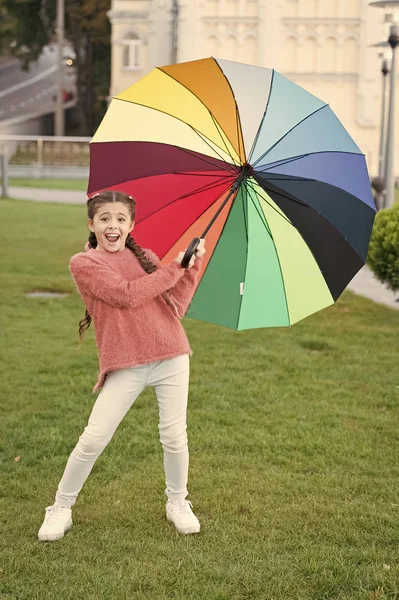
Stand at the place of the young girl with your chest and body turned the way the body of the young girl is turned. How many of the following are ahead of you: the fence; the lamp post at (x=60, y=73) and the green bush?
0

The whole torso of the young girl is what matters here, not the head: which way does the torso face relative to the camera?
toward the camera

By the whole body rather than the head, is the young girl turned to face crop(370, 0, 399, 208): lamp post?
no

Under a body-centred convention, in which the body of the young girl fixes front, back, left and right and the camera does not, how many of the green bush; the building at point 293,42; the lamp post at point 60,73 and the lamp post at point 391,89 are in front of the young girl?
0

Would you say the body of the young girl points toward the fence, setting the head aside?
no

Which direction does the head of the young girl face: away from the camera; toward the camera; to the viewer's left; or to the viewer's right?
toward the camera

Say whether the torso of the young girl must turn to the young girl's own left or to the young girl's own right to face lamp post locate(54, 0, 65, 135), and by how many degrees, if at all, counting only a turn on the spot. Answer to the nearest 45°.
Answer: approximately 180°
